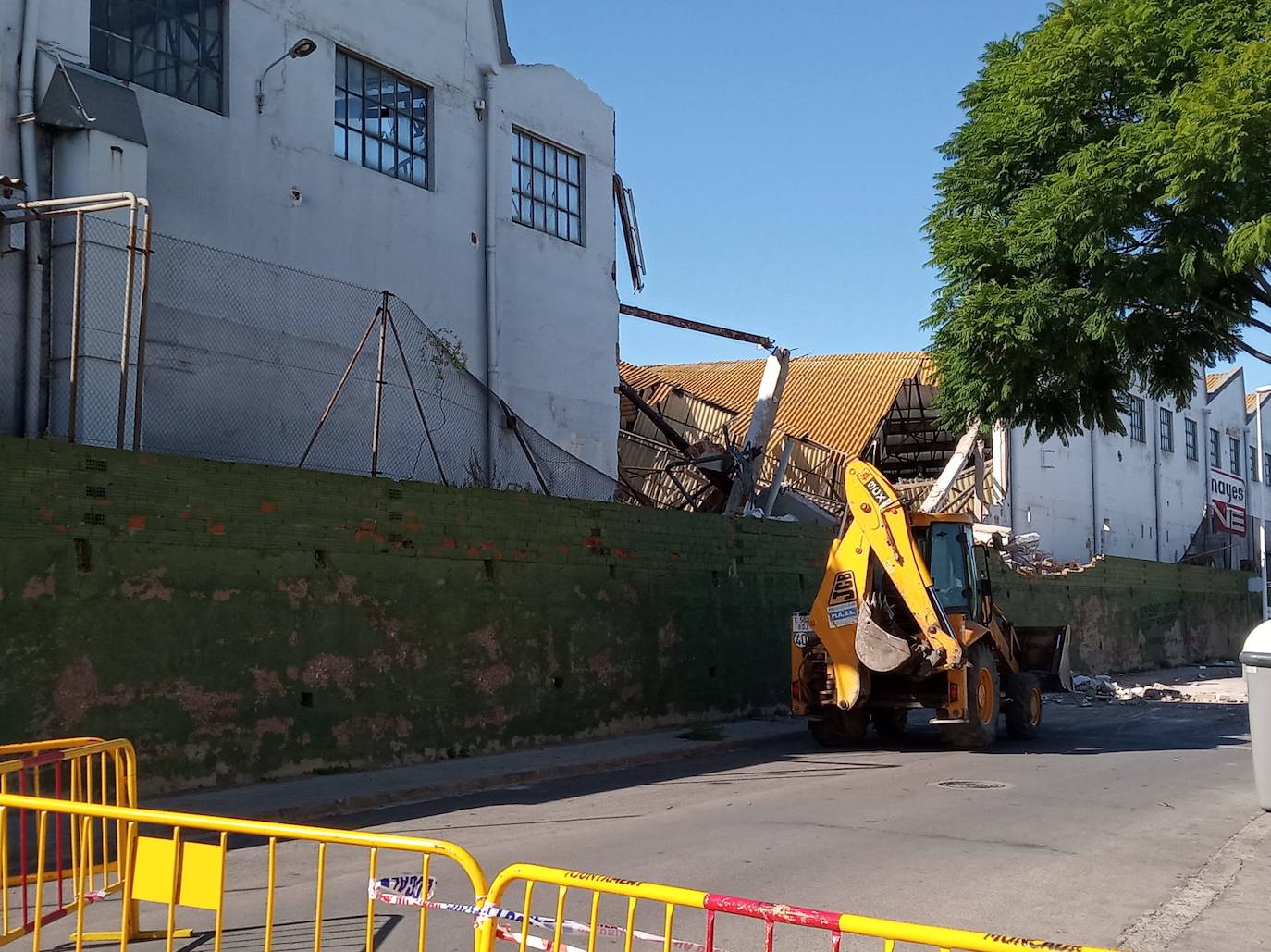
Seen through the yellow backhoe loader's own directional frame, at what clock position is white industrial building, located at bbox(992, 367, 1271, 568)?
The white industrial building is roughly at 11 o'clock from the yellow backhoe loader.

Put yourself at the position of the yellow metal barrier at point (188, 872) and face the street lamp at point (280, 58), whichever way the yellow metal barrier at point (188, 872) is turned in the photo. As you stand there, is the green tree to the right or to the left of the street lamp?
right

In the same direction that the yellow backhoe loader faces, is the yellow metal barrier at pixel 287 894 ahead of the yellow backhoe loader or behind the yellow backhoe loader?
behind

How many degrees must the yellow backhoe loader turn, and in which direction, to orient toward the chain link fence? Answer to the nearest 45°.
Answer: approximately 135° to its left

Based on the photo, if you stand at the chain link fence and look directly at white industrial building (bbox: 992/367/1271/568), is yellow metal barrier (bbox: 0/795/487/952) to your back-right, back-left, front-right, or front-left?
back-right

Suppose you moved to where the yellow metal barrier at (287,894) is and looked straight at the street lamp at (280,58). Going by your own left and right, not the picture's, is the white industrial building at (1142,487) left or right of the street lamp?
right

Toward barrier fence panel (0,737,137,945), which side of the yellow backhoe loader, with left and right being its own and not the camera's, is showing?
back

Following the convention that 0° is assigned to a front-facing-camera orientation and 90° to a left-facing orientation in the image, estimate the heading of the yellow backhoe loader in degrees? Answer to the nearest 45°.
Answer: approximately 225°

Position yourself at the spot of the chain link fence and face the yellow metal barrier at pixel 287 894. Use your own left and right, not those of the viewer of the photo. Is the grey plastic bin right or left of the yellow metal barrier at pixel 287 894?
left

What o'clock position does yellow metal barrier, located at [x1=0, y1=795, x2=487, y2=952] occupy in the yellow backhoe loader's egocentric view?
The yellow metal barrier is roughly at 5 o'clock from the yellow backhoe loader.

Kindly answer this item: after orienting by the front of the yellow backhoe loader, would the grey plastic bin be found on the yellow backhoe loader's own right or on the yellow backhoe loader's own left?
on the yellow backhoe loader's own right

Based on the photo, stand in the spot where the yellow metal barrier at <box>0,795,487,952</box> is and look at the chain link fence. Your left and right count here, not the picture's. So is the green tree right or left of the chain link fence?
right

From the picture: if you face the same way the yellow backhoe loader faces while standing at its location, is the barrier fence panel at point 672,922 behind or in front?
behind
